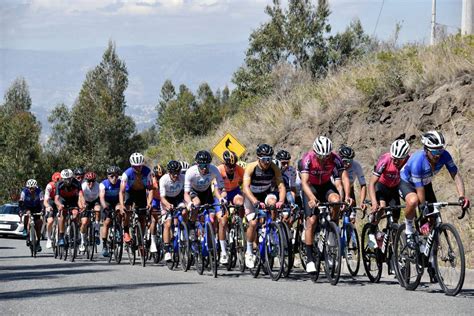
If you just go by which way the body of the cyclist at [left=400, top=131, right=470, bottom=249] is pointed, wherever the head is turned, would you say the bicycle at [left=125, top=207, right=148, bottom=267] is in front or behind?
behind

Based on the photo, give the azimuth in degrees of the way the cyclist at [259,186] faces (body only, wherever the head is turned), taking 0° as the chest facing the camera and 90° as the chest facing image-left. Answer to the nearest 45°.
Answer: approximately 315°

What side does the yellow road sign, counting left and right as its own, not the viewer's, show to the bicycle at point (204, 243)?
front

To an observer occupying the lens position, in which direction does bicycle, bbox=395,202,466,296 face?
facing the viewer and to the right of the viewer

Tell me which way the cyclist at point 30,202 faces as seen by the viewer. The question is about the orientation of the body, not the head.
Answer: toward the camera

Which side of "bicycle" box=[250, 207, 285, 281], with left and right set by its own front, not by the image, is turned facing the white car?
back

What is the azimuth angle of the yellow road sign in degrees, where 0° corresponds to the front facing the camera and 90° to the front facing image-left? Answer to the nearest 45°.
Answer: approximately 0°

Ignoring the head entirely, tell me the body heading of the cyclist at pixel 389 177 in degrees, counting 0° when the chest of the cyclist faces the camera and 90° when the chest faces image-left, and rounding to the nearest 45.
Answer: approximately 315°

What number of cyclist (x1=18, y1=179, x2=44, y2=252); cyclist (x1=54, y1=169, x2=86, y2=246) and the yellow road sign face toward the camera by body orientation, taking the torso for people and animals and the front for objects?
3

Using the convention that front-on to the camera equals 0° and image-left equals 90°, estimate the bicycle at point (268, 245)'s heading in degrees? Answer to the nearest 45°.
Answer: approximately 315°

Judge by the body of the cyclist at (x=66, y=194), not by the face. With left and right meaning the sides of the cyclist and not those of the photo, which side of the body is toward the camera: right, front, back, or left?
front
